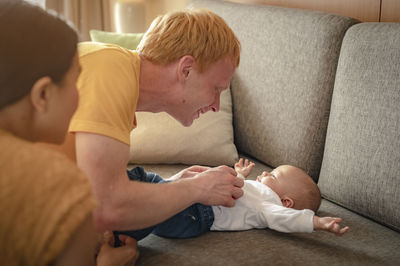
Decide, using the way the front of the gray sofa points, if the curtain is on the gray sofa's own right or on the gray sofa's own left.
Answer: on the gray sofa's own right

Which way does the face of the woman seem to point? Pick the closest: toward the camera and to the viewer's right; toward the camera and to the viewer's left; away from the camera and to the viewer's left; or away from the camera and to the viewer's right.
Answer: away from the camera and to the viewer's right

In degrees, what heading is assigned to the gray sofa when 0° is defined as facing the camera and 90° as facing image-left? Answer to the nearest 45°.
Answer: approximately 45°

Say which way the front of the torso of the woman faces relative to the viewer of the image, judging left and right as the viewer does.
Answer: facing away from the viewer and to the right of the viewer

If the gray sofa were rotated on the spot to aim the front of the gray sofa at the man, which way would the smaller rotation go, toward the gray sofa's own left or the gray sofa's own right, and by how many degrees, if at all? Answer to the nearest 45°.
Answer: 0° — it already faces them

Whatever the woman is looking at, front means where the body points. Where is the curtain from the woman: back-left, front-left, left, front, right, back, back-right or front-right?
front-left

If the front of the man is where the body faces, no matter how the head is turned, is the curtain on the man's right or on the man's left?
on the man's left

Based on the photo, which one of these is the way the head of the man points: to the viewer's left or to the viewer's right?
to the viewer's right

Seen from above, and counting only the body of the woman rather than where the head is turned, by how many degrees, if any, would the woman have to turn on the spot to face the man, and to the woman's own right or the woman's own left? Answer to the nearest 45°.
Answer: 0° — they already face them

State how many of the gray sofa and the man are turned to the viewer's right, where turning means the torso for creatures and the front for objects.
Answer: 1

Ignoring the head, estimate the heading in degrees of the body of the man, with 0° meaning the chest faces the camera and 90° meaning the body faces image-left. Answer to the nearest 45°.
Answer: approximately 270°

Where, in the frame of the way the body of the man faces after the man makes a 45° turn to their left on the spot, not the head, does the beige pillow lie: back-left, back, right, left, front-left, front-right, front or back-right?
front-left
